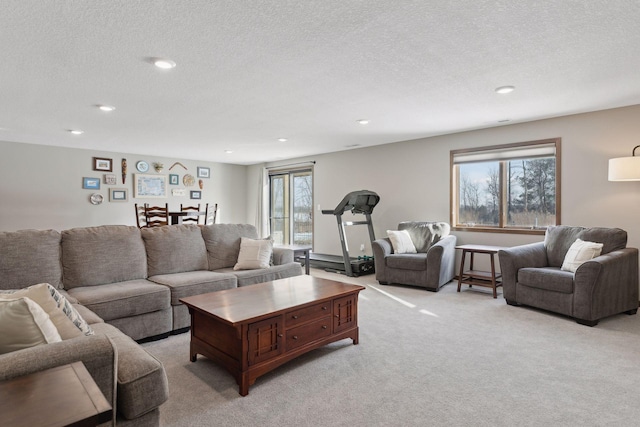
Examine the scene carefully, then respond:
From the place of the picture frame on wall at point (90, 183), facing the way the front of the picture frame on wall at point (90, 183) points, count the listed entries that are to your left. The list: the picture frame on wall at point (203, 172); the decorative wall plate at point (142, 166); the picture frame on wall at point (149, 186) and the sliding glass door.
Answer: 4

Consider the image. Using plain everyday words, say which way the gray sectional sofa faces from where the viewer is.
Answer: facing the viewer and to the right of the viewer

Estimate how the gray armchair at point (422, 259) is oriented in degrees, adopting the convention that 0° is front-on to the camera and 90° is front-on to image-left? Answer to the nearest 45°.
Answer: approximately 45°

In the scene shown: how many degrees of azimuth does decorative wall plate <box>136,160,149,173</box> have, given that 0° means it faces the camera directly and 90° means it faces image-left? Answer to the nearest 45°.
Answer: approximately 0°

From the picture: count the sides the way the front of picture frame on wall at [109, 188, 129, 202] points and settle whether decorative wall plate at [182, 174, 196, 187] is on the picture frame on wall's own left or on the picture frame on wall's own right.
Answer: on the picture frame on wall's own left

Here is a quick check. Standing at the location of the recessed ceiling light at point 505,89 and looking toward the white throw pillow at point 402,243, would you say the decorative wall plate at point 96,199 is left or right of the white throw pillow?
left

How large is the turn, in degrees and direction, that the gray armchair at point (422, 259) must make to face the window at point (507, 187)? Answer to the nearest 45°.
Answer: approximately 135° to its left

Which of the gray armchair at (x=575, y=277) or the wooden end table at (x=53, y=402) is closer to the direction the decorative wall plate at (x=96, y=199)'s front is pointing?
the wooden end table

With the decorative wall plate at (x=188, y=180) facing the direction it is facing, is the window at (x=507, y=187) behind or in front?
in front
